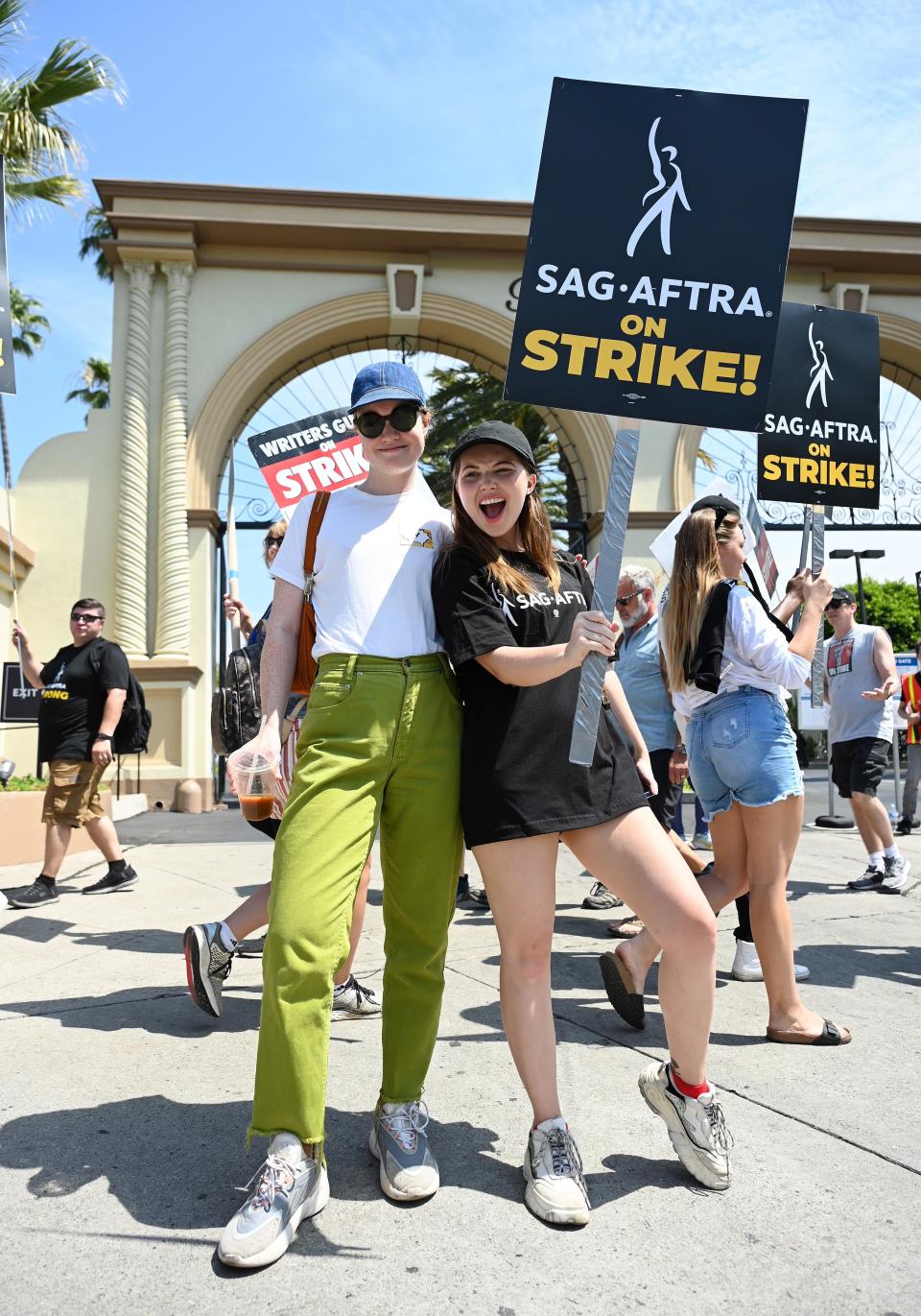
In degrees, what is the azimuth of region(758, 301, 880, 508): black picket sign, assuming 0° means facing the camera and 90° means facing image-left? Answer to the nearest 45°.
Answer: approximately 0°

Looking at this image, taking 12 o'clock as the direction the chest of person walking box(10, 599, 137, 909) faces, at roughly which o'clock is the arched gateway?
The arched gateway is roughly at 5 o'clock from the person walking.

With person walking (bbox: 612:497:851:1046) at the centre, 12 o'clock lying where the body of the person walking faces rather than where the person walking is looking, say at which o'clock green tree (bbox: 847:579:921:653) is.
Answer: The green tree is roughly at 11 o'clock from the person walking.

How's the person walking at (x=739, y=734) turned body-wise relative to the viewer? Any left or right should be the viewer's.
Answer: facing away from the viewer and to the right of the viewer

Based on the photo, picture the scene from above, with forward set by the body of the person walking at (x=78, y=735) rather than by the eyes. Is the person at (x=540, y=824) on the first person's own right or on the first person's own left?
on the first person's own left

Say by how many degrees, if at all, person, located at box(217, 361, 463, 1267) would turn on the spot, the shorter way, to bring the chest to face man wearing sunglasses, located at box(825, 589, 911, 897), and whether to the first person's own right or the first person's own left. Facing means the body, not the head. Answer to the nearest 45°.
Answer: approximately 135° to the first person's own left

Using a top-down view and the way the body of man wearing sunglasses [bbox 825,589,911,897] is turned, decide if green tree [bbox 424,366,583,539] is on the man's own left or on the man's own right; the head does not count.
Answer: on the man's own right
